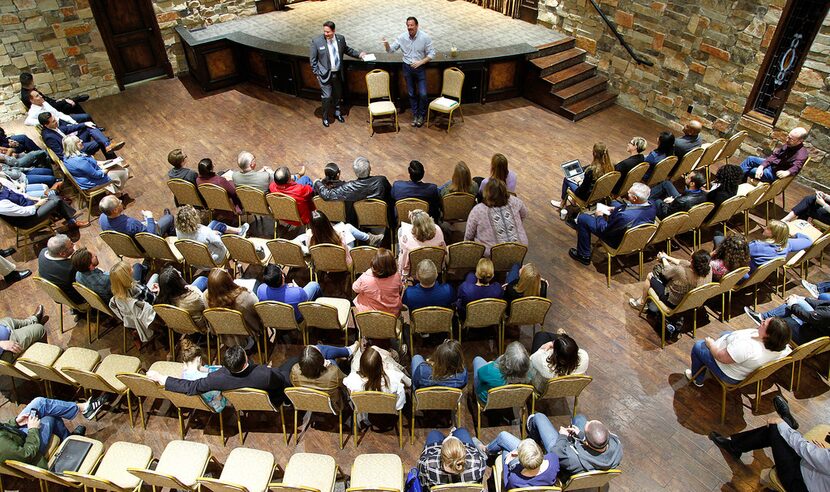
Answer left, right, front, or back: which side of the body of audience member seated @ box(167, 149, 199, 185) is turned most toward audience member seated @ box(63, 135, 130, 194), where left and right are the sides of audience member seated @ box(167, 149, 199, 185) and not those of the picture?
left

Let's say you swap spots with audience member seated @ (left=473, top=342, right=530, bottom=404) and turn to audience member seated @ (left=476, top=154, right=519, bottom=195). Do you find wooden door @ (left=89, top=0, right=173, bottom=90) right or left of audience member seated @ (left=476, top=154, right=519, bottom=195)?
left

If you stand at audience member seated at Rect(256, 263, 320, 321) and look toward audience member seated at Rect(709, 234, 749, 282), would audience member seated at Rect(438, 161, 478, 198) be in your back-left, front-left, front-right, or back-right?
front-left

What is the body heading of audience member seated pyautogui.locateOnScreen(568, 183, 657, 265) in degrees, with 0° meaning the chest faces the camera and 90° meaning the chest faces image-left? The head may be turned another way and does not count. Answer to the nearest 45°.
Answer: approximately 135°

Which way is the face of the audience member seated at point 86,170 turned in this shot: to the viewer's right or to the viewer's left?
to the viewer's right

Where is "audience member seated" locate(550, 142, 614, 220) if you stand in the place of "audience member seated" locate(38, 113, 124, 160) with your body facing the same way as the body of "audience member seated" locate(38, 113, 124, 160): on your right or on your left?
on your right

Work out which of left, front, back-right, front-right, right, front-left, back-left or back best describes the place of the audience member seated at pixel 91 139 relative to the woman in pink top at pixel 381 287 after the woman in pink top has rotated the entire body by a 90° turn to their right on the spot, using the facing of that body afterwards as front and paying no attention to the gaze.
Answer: back-left

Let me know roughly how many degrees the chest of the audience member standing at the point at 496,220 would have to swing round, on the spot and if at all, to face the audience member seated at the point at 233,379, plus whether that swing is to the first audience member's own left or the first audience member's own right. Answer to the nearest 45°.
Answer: approximately 135° to the first audience member's own left

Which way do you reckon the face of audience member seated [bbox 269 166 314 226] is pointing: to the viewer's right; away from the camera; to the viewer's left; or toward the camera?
away from the camera

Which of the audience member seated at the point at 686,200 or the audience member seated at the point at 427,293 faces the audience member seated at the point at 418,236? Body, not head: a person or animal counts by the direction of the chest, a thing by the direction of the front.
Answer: the audience member seated at the point at 427,293

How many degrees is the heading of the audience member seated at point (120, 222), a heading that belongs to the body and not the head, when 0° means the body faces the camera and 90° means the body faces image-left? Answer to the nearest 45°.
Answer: approximately 225°

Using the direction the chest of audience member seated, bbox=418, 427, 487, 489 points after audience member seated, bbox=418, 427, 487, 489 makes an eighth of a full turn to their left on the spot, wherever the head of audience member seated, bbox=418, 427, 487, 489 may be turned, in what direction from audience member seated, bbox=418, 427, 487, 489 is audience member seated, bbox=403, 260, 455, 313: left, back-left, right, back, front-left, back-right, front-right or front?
front-right

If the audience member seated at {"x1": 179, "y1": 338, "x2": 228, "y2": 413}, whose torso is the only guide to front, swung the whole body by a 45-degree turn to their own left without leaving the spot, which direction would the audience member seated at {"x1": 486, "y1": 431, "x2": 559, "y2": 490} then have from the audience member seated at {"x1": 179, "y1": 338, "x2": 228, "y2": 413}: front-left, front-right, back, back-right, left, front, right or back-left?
back-right

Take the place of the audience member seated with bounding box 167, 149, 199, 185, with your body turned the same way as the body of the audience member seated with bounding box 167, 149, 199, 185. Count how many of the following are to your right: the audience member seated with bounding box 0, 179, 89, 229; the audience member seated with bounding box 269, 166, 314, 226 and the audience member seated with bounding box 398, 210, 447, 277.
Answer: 2

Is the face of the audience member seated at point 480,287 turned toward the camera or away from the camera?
away from the camera

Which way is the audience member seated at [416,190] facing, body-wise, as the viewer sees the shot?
away from the camera
